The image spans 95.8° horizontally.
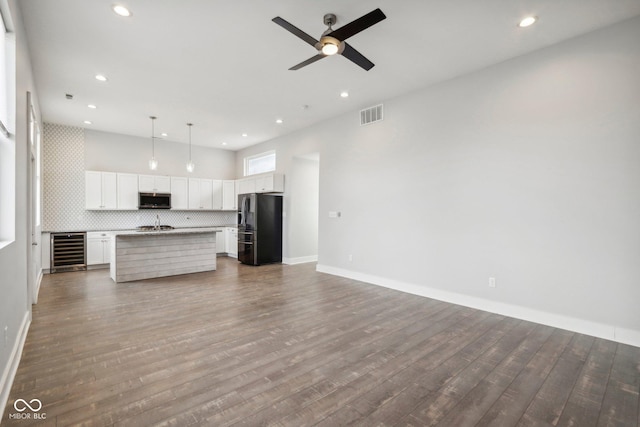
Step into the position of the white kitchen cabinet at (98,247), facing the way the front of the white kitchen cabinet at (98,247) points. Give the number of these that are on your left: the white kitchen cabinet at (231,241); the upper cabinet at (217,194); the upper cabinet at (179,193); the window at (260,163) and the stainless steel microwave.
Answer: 5

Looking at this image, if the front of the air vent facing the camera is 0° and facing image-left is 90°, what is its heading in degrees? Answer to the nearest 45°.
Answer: approximately 45°

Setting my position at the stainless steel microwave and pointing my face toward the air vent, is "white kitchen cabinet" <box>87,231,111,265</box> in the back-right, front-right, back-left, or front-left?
back-right

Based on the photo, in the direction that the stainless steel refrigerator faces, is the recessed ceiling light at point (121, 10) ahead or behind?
ahead

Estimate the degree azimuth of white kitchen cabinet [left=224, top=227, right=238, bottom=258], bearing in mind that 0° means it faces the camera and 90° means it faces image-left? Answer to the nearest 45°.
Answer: approximately 45°

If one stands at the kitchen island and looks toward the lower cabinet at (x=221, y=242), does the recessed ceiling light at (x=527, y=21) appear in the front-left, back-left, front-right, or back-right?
back-right

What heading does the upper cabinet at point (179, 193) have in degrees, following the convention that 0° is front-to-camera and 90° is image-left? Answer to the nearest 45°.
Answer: approximately 0°

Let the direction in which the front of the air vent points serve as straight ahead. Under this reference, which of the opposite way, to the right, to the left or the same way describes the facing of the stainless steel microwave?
to the left

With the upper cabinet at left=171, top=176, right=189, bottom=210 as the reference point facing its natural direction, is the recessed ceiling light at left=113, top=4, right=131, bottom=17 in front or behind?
in front

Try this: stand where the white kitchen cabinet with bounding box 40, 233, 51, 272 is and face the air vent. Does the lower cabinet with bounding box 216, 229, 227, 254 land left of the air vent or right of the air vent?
left
